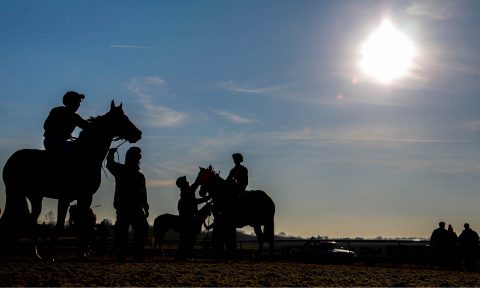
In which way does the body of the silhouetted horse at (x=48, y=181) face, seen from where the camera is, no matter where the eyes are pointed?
to the viewer's right

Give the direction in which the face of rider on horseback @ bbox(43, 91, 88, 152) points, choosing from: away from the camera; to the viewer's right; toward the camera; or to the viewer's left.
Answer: to the viewer's right

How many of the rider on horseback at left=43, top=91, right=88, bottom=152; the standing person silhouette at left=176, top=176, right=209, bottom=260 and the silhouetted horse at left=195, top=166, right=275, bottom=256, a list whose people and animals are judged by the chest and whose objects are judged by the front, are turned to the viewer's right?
2

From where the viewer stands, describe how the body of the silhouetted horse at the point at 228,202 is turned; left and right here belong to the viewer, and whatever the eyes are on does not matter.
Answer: facing to the left of the viewer

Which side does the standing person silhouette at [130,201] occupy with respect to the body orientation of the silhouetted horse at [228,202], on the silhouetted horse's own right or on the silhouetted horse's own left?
on the silhouetted horse's own left

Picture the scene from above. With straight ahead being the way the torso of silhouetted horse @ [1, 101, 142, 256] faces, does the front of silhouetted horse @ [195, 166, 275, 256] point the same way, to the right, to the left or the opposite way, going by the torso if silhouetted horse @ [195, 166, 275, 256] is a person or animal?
the opposite way

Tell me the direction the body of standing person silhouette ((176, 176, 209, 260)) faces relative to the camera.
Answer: to the viewer's right

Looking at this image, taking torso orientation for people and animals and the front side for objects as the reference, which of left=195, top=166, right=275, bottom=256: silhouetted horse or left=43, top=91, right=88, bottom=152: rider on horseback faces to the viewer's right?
the rider on horseback

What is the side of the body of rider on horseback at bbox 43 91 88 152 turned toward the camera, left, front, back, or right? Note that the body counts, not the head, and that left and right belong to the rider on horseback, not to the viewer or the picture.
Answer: right
